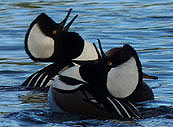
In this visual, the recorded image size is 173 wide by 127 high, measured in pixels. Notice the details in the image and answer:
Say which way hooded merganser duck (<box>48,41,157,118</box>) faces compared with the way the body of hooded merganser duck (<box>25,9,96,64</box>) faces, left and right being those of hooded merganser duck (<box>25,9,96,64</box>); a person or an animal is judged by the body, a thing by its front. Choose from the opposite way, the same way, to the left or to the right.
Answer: the opposite way

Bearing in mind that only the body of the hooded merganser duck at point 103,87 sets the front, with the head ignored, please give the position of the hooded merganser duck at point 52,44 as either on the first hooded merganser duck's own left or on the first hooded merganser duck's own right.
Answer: on the first hooded merganser duck's own right

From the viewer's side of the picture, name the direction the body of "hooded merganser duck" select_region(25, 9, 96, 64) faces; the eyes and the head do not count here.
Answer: to the viewer's right

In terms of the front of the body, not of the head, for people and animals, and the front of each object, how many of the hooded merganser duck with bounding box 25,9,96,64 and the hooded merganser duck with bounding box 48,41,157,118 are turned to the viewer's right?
1

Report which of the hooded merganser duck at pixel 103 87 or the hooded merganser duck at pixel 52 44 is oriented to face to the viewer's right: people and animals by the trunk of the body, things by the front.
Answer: the hooded merganser duck at pixel 52 44
